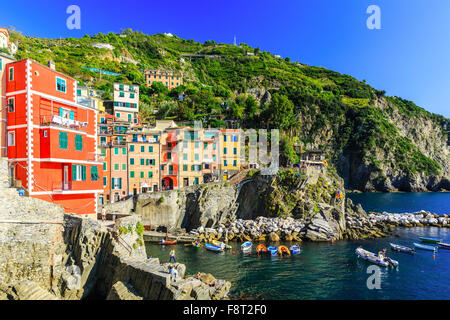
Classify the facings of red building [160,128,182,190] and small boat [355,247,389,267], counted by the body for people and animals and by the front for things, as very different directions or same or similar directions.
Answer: very different directions

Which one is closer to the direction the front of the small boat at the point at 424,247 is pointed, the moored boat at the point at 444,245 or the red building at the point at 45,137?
the red building

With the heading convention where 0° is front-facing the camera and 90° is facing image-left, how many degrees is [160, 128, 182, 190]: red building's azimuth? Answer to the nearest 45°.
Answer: approximately 0°

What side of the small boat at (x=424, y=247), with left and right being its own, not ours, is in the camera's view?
left

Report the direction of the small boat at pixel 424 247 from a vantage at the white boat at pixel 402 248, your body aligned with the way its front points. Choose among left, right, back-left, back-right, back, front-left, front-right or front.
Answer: back-right

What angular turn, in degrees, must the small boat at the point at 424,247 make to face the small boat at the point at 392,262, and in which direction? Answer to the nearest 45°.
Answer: approximately 90° to its left

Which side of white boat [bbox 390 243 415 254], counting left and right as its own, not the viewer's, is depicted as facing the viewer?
left

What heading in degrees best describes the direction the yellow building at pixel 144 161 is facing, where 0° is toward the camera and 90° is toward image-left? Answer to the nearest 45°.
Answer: approximately 0°
